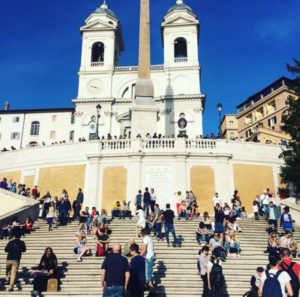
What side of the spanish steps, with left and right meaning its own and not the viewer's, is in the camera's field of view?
front

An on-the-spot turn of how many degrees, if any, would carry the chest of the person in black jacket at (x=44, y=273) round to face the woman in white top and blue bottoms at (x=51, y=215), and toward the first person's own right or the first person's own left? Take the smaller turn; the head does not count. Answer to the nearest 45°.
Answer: approximately 135° to the first person's own right

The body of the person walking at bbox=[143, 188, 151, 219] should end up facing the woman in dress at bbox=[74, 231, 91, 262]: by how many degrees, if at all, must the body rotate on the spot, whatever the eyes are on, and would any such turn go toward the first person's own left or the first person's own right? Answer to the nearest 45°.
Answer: approximately 135° to the first person's own left

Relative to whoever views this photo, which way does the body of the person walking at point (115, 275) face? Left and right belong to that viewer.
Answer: facing away from the viewer

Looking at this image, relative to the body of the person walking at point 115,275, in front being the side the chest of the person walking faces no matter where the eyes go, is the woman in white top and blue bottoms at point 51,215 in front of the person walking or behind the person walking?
in front

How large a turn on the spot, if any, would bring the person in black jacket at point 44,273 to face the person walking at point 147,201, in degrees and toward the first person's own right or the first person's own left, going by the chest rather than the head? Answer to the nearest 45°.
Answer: approximately 180°

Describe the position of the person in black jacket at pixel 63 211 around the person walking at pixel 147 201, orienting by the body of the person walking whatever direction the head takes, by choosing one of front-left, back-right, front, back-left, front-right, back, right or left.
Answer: left

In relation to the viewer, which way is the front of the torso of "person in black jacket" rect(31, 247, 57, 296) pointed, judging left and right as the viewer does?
facing the viewer and to the left of the viewer

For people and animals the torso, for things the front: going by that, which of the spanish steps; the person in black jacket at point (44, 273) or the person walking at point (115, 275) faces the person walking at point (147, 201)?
the person walking at point (115, 275)

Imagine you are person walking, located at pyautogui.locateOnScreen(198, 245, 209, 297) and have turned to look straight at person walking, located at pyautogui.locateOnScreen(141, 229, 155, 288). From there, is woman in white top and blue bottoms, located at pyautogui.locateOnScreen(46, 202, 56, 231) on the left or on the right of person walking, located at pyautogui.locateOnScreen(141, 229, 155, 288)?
right

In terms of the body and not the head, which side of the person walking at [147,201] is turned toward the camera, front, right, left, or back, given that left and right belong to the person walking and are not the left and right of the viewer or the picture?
back
